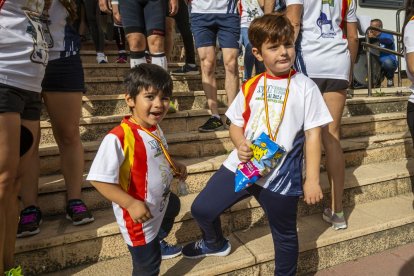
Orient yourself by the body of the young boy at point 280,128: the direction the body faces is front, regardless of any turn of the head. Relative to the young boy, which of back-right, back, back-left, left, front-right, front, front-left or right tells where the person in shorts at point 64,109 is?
right

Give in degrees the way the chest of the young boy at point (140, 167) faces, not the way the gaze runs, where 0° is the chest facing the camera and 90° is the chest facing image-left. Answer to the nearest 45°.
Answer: approximately 315°

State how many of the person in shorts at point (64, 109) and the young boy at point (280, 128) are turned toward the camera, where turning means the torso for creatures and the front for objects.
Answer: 2

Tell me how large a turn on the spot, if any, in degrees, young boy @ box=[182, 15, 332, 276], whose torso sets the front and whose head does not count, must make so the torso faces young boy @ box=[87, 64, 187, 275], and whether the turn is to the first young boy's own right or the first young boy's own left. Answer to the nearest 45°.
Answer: approximately 45° to the first young boy's own right

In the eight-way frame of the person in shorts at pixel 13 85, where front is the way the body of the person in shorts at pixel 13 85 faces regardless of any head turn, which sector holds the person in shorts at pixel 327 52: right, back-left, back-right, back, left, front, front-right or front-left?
front-left
